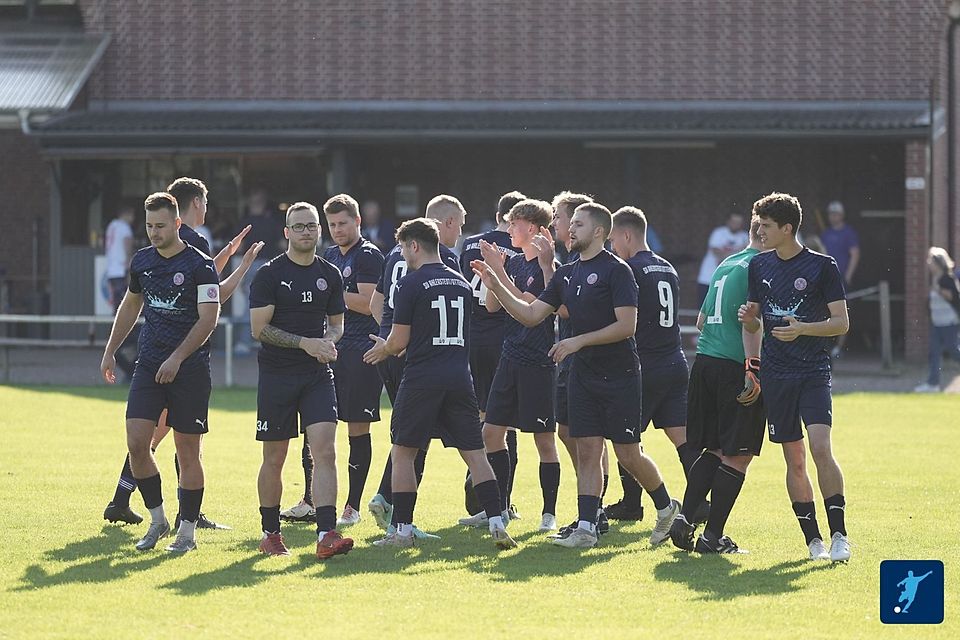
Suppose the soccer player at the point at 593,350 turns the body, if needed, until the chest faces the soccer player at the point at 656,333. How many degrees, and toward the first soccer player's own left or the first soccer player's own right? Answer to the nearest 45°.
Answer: approximately 180°

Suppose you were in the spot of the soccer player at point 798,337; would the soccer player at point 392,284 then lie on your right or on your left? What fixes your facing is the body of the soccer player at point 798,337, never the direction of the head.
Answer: on your right

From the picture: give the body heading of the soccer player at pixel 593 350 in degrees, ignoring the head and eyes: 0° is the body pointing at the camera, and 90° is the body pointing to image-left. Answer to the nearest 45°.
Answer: approximately 45°

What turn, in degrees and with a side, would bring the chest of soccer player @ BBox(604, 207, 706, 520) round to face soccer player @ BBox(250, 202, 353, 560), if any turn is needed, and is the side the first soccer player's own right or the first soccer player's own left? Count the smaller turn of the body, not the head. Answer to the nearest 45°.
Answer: approximately 90° to the first soccer player's own left

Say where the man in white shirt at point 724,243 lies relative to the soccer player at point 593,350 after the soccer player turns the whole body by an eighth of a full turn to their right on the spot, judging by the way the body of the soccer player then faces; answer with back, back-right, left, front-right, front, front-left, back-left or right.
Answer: right

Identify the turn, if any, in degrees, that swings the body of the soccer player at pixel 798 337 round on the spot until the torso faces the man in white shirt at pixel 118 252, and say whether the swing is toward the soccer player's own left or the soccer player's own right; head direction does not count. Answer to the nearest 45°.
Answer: approximately 90° to the soccer player's own right

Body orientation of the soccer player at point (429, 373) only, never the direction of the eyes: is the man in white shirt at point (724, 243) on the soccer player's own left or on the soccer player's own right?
on the soccer player's own right

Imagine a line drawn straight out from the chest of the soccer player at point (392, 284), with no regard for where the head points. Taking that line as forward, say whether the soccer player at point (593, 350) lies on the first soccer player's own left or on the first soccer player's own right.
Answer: on the first soccer player's own right

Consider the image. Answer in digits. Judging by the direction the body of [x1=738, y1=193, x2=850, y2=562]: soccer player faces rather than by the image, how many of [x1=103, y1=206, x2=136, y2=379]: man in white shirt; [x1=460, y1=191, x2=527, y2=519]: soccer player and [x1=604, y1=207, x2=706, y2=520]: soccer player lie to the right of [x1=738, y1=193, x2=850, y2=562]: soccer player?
3

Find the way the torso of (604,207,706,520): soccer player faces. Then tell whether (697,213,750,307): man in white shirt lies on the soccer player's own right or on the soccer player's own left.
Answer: on the soccer player's own right

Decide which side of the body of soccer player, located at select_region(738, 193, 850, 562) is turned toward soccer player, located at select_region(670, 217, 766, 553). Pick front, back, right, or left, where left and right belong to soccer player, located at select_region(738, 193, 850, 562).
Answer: right
